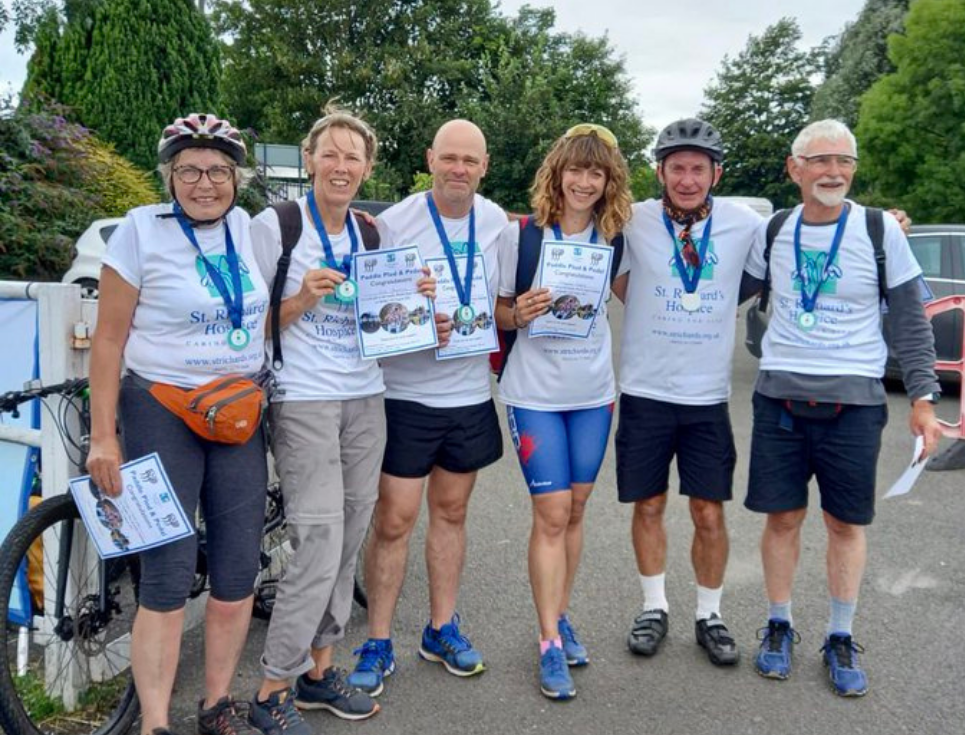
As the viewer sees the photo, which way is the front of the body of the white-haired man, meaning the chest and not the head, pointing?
toward the camera

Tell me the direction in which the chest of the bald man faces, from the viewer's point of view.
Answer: toward the camera

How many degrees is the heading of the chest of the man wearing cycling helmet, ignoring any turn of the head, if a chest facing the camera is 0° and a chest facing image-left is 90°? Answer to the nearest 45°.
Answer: approximately 0°

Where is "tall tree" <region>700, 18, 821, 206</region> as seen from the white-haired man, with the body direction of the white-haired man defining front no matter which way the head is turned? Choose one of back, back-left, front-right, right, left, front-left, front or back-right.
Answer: back

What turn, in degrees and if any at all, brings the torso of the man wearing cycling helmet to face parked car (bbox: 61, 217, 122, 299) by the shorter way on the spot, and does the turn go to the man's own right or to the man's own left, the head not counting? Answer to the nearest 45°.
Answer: approximately 135° to the man's own right

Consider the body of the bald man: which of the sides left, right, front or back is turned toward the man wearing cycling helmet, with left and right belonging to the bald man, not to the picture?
left

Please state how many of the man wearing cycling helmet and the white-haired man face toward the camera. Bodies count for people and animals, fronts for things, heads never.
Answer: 2

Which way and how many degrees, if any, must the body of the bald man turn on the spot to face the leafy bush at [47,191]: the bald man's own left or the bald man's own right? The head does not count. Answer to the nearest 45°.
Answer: approximately 135° to the bald man's own right

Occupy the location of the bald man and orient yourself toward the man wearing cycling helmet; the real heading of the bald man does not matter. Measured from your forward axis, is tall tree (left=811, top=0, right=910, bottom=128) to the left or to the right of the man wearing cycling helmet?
left

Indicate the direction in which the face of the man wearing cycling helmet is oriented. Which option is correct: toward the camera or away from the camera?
toward the camera

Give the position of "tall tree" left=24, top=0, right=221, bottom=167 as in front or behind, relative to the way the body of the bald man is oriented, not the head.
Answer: behind

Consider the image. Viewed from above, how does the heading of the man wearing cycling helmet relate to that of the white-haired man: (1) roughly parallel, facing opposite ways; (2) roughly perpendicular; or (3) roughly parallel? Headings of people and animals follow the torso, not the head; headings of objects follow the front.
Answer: roughly parallel

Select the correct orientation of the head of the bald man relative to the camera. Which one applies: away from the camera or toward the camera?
toward the camera

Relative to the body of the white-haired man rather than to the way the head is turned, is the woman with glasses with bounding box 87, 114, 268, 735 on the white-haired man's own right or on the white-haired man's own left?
on the white-haired man's own right

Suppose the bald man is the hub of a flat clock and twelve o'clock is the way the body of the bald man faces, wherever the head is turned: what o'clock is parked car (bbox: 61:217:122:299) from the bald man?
The parked car is roughly at 5 o'clock from the bald man.
